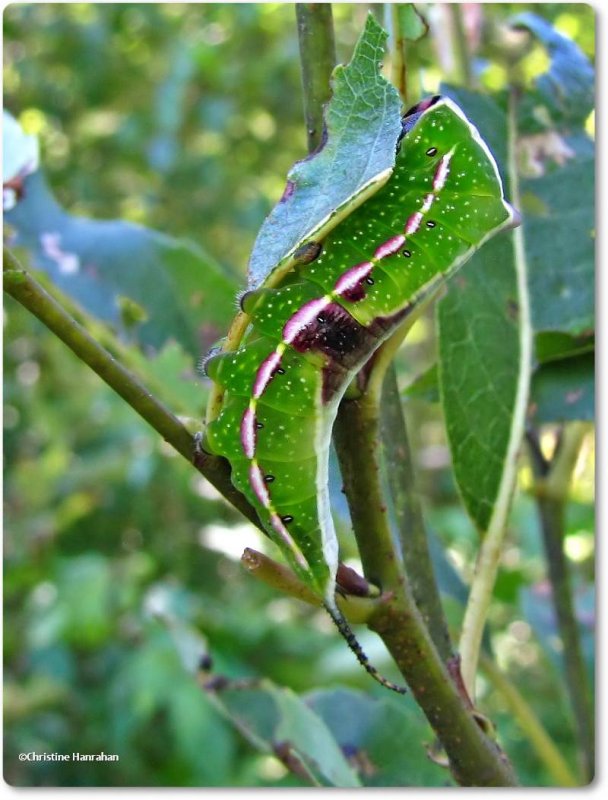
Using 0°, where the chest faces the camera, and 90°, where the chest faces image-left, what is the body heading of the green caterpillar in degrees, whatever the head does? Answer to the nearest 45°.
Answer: approximately 270°
